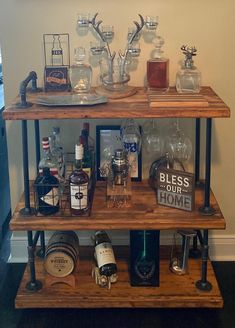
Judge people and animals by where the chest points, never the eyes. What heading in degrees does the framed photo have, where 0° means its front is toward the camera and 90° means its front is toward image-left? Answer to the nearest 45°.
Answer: approximately 0°

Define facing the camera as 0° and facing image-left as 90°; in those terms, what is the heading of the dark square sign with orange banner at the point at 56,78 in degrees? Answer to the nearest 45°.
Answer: approximately 0°

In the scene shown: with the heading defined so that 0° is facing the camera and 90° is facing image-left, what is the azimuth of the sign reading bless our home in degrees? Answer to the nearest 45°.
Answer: approximately 45°

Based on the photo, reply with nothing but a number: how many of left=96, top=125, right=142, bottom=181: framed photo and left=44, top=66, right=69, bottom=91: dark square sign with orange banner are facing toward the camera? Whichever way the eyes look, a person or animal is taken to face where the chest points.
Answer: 2
